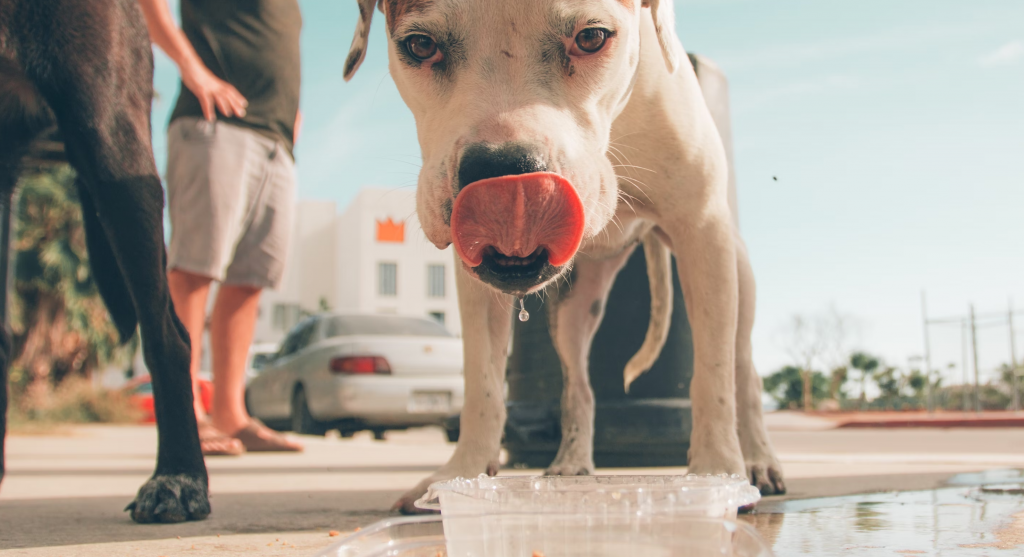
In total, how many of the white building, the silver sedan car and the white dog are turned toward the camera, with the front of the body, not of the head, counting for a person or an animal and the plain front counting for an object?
2

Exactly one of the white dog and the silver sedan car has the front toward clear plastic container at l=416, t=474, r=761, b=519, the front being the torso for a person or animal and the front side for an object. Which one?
the white dog

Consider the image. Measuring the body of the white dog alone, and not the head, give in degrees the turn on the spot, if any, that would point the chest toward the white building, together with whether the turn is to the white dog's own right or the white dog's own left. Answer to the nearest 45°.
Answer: approximately 180°

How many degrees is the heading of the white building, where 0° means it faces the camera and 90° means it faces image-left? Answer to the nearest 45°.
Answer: approximately 0°

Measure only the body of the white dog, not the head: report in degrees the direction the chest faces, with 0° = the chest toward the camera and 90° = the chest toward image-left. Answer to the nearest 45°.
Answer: approximately 0°

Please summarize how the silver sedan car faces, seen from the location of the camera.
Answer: facing away from the viewer and to the left of the viewer

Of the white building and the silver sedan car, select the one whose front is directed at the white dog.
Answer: the white building

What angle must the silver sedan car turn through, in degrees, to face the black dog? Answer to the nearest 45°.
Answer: approximately 135° to its left

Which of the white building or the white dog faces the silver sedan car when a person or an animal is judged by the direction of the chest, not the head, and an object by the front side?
the white building
